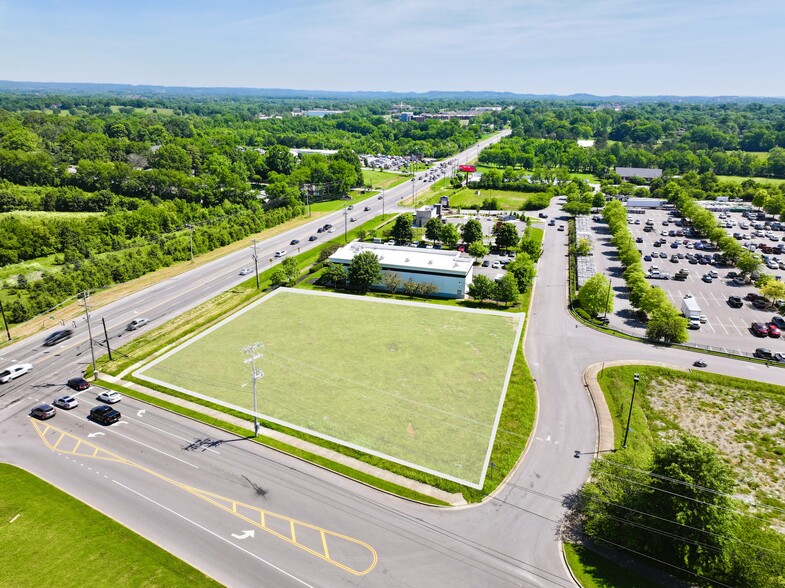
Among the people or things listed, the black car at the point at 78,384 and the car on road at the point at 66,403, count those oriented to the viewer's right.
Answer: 0

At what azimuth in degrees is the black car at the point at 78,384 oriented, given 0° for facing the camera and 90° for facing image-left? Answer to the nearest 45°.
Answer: approximately 135°

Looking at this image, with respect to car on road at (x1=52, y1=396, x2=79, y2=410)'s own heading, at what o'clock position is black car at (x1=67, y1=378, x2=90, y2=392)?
The black car is roughly at 2 o'clock from the car on road.

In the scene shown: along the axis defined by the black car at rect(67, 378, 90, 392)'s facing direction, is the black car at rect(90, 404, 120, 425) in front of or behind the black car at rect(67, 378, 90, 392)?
behind

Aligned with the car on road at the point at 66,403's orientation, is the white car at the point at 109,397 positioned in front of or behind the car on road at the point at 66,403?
behind

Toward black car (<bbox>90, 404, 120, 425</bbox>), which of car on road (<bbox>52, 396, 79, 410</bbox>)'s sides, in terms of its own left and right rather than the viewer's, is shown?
back

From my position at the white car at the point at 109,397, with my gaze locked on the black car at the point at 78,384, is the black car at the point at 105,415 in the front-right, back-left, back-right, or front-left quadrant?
back-left

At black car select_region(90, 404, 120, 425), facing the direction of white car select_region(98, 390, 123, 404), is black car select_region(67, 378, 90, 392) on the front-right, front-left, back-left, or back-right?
front-left

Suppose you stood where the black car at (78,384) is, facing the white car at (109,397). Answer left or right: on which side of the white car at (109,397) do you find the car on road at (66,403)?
right

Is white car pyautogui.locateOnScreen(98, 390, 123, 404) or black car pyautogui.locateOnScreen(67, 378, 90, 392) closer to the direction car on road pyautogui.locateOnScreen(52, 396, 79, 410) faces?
the black car

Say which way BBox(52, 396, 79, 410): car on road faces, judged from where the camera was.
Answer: facing away from the viewer and to the left of the viewer

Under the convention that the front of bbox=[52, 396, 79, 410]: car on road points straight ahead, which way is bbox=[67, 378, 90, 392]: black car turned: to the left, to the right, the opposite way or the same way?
the same way

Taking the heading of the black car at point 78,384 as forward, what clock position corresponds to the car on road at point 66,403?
The car on road is roughly at 8 o'clock from the black car.
